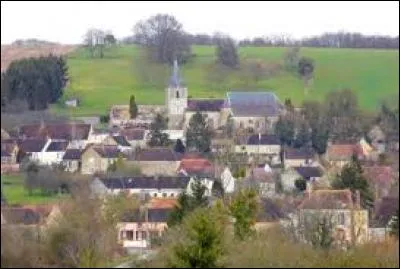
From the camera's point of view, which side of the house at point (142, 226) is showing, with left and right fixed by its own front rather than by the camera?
front

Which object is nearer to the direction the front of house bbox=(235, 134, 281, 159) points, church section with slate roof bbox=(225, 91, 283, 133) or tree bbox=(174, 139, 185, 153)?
the tree

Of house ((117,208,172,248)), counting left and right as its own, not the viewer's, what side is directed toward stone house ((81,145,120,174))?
back

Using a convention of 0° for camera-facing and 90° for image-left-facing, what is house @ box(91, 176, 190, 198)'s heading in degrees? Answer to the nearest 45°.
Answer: approximately 0°

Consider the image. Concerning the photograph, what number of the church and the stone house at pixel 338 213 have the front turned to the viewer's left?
1

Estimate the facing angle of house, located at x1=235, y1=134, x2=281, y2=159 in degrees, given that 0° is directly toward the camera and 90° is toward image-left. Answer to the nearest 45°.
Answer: approximately 0°

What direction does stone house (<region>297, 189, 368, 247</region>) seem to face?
toward the camera

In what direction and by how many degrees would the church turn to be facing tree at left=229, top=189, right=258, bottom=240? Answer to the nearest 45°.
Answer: approximately 90° to its left

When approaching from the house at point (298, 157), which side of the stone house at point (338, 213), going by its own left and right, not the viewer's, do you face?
back
